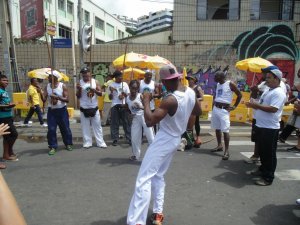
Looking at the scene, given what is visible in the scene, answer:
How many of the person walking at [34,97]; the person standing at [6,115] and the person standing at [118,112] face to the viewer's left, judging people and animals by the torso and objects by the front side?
0

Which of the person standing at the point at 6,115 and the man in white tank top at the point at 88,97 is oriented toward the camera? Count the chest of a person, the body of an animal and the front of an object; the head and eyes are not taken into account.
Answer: the man in white tank top

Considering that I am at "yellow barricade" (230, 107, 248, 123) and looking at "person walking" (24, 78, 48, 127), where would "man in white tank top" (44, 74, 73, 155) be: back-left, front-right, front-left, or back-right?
front-left

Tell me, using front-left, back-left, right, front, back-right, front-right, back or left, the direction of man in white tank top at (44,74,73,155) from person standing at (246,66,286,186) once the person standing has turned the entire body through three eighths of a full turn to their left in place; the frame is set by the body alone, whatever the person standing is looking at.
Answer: back-right

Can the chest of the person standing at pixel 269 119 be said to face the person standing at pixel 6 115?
yes

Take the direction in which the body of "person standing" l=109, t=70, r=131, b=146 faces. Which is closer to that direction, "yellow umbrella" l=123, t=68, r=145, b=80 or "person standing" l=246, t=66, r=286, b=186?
the person standing

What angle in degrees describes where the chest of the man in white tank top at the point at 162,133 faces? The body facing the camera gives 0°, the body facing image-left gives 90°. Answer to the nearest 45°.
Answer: approximately 135°

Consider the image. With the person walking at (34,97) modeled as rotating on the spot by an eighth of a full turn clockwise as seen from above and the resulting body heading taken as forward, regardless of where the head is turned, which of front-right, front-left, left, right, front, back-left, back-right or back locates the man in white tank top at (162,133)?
front-right

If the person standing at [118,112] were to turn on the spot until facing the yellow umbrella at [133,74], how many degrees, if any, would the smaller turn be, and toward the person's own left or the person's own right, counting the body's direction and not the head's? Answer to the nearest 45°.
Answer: approximately 180°

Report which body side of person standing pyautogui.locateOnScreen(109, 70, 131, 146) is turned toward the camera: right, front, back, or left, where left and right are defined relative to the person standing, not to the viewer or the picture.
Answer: front

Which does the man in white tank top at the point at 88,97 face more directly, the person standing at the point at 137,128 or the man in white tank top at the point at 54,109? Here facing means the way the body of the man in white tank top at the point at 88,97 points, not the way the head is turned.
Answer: the person standing

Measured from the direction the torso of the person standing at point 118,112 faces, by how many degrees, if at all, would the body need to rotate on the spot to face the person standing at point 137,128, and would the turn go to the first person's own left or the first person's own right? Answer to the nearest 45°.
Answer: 0° — they already face them

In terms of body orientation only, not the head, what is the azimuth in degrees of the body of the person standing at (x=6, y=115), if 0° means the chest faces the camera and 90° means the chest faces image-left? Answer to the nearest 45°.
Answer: approximately 270°

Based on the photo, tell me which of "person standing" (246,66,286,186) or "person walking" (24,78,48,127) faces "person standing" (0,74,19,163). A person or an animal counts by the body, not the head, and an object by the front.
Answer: "person standing" (246,66,286,186)

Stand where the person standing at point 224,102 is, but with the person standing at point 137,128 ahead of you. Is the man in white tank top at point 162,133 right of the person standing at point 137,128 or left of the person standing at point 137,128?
left

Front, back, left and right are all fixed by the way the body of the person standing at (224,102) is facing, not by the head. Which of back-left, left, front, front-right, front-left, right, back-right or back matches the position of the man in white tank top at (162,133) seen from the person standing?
front-left

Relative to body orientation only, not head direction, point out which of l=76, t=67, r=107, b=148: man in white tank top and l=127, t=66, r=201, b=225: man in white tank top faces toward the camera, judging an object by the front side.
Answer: l=76, t=67, r=107, b=148: man in white tank top
